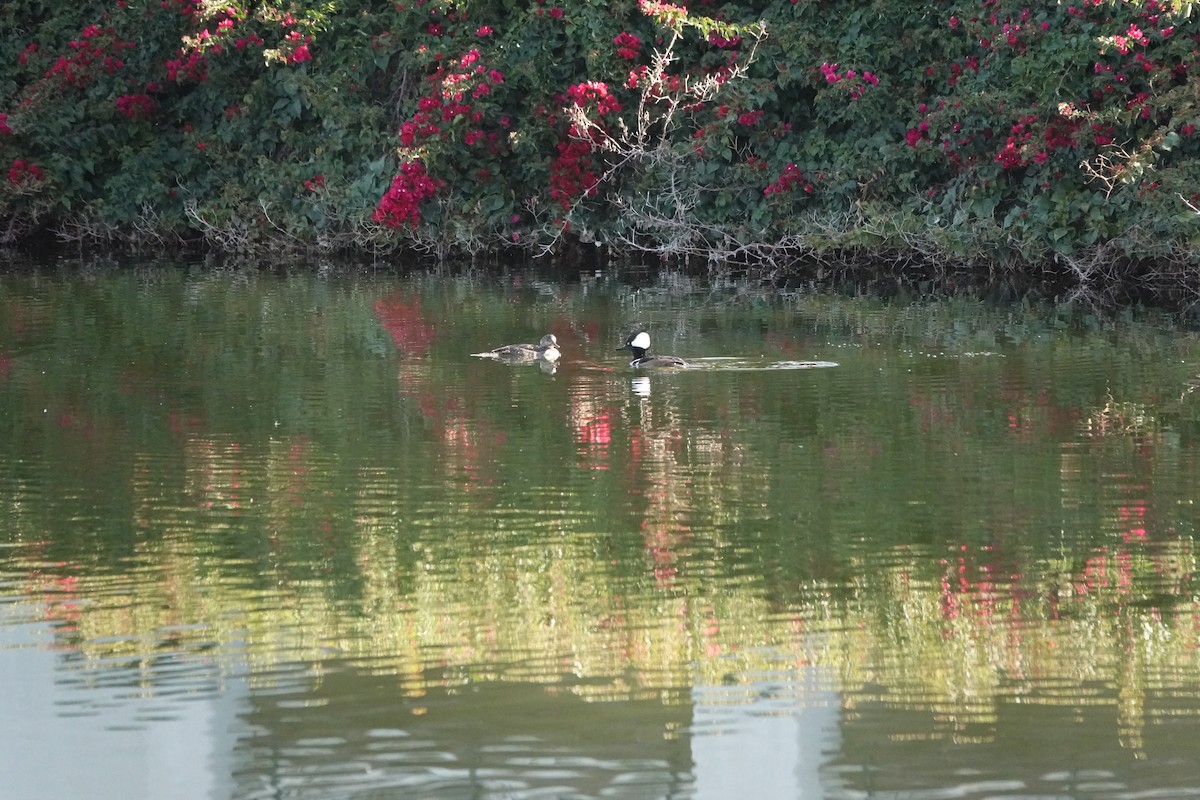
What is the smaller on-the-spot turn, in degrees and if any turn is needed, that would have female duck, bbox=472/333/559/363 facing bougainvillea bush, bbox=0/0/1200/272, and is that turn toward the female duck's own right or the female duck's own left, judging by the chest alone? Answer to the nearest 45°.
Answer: approximately 90° to the female duck's own left

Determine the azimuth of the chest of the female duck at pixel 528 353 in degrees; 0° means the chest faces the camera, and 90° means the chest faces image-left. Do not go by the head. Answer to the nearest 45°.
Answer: approximately 270°

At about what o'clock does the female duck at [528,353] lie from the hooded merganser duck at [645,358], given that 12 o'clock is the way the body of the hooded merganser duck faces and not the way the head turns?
The female duck is roughly at 1 o'clock from the hooded merganser duck.

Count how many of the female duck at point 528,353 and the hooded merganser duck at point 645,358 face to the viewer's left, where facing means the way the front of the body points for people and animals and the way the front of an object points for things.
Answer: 1

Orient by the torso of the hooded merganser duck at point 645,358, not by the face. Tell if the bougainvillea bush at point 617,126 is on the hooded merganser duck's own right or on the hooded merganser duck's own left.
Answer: on the hooded merganser duck's own right

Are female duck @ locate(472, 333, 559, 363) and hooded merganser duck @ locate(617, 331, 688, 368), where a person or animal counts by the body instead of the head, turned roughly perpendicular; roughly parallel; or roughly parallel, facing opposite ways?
roughly parallel, facing opposite ways

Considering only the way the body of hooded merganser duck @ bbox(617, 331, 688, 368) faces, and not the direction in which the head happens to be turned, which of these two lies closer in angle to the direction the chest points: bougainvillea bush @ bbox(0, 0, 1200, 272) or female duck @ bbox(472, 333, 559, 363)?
the female duck

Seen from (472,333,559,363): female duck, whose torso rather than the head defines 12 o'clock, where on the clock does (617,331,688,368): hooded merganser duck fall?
The hooded merganser duck is roughly at 1 o'clock from the female duck.

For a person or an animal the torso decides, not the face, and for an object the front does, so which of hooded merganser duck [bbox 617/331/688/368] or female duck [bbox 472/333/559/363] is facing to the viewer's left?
the hooded merganser duck

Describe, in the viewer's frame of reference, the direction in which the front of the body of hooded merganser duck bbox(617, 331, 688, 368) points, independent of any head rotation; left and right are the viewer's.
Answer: facing to the left of the viewer
